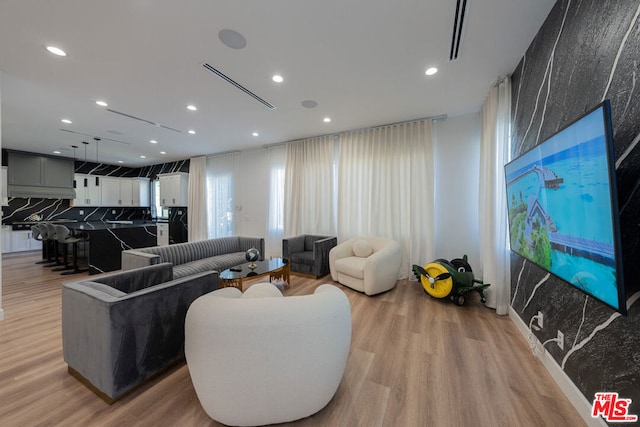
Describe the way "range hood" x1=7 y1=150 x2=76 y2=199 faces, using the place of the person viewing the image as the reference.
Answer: facing the viewer and to the right of the viewer

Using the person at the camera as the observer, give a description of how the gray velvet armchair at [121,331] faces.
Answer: facing away from the viewer and to the right of the viewer

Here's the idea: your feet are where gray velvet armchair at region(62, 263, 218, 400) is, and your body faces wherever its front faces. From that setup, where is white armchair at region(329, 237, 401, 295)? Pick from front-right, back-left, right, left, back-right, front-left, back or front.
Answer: front-right

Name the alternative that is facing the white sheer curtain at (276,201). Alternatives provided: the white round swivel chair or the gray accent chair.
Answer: the white round swivel chair

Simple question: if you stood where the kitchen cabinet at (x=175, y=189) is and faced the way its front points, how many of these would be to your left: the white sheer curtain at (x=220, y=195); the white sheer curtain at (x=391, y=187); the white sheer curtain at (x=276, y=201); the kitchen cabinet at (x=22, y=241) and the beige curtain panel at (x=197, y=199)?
4

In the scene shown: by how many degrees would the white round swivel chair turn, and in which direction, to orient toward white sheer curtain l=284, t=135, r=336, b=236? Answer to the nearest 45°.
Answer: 0° — it already faces it

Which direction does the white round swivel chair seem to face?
away from the camera

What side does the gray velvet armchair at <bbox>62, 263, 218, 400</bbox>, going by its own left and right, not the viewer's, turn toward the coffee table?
front

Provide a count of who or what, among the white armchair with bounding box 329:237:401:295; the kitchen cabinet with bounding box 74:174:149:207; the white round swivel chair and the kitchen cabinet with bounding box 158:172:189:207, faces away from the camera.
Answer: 1

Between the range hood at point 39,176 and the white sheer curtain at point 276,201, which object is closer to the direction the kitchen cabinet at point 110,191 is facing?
the white sheer curtain

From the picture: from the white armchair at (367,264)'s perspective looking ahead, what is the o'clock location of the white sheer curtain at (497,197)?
The white sheer curtain is roughly at 8 o'clock from the white armchair.

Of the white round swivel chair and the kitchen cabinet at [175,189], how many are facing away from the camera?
1

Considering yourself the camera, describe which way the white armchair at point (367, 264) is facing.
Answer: facing the viewer and to the left of the viewer

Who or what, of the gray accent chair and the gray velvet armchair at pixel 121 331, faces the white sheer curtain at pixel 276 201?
the gray velvet armchair
